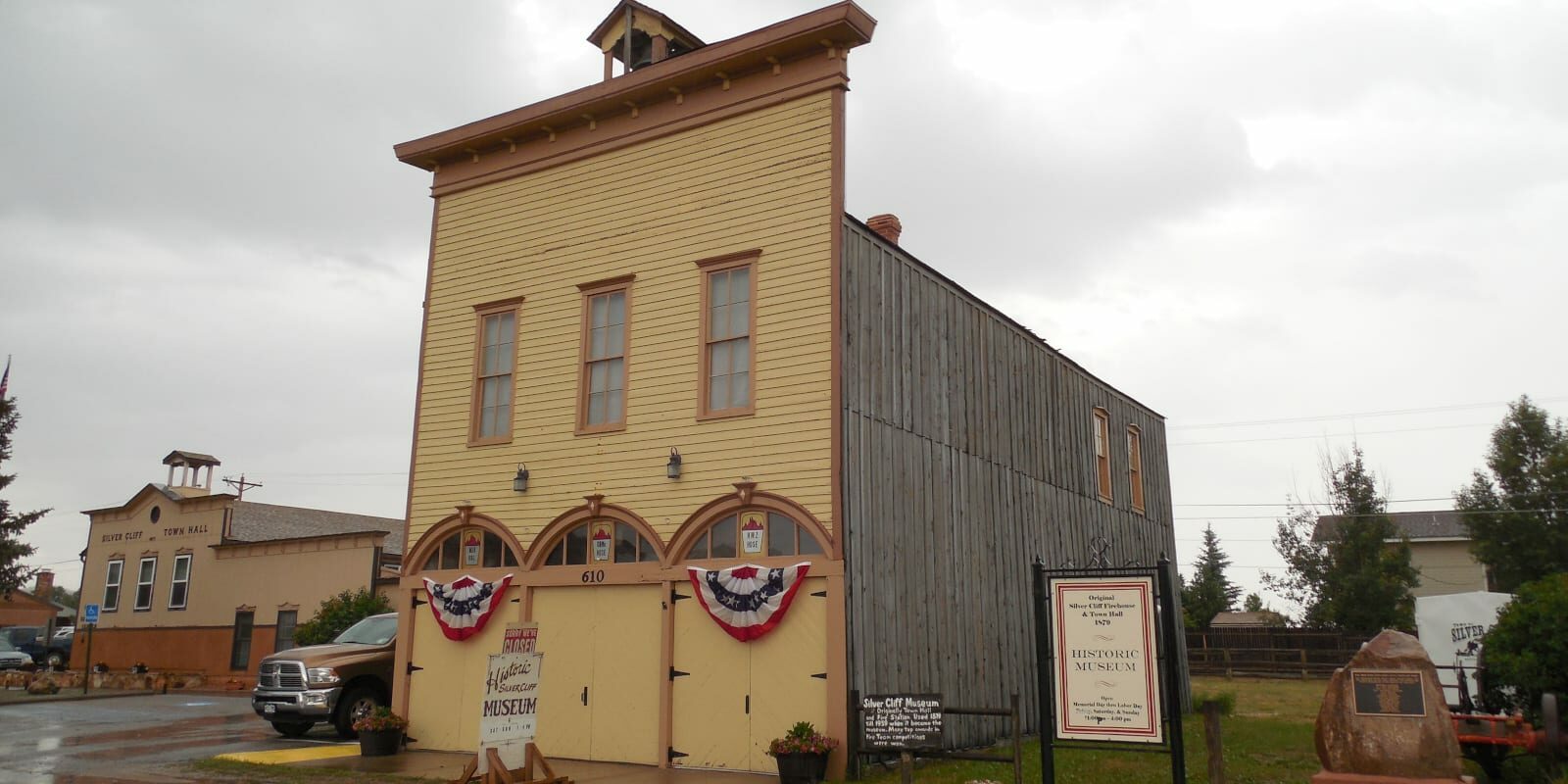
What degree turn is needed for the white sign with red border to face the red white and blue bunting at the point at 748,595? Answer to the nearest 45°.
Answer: approximately 135° to its right

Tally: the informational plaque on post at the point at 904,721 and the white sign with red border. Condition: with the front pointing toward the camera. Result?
2

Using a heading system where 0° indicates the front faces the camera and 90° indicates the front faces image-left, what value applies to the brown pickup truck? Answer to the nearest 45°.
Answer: approximately 45°

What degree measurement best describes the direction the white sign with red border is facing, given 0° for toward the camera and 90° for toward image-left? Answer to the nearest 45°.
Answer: approximately 0°

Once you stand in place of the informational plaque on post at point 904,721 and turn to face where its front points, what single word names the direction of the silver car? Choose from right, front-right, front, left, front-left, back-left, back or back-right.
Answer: back-right

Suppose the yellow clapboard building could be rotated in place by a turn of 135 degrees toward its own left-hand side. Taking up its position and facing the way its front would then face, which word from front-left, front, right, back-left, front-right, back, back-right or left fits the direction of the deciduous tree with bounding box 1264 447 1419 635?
front-left

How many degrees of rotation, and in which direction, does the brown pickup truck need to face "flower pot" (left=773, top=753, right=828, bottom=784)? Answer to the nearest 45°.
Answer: approximately 90° to its left

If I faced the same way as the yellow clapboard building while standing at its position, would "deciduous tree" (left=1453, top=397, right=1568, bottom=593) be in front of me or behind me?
behind

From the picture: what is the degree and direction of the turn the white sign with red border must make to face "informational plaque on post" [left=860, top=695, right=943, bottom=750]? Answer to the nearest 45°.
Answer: approximately 135° to its right
